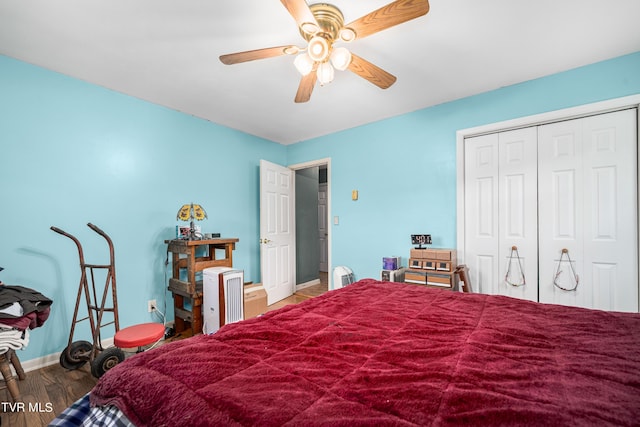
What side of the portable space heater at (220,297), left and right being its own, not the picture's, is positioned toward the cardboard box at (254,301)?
left

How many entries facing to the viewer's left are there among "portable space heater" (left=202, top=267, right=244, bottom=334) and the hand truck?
0

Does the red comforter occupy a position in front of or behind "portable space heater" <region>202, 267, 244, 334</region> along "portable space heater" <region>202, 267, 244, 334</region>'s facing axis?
in front

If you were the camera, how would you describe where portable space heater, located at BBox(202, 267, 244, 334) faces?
facing the viewer and to the right of the viewer

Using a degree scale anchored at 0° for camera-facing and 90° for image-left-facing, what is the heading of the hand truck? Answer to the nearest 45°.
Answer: approximately 225°

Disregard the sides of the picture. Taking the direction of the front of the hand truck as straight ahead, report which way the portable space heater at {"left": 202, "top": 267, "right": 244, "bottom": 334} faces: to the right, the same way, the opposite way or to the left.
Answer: to the right

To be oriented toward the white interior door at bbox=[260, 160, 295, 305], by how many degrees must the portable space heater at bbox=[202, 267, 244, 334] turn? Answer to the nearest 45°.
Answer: approximately 90° to its left

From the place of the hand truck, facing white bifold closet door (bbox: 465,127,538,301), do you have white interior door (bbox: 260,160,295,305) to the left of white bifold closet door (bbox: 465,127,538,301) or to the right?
left
